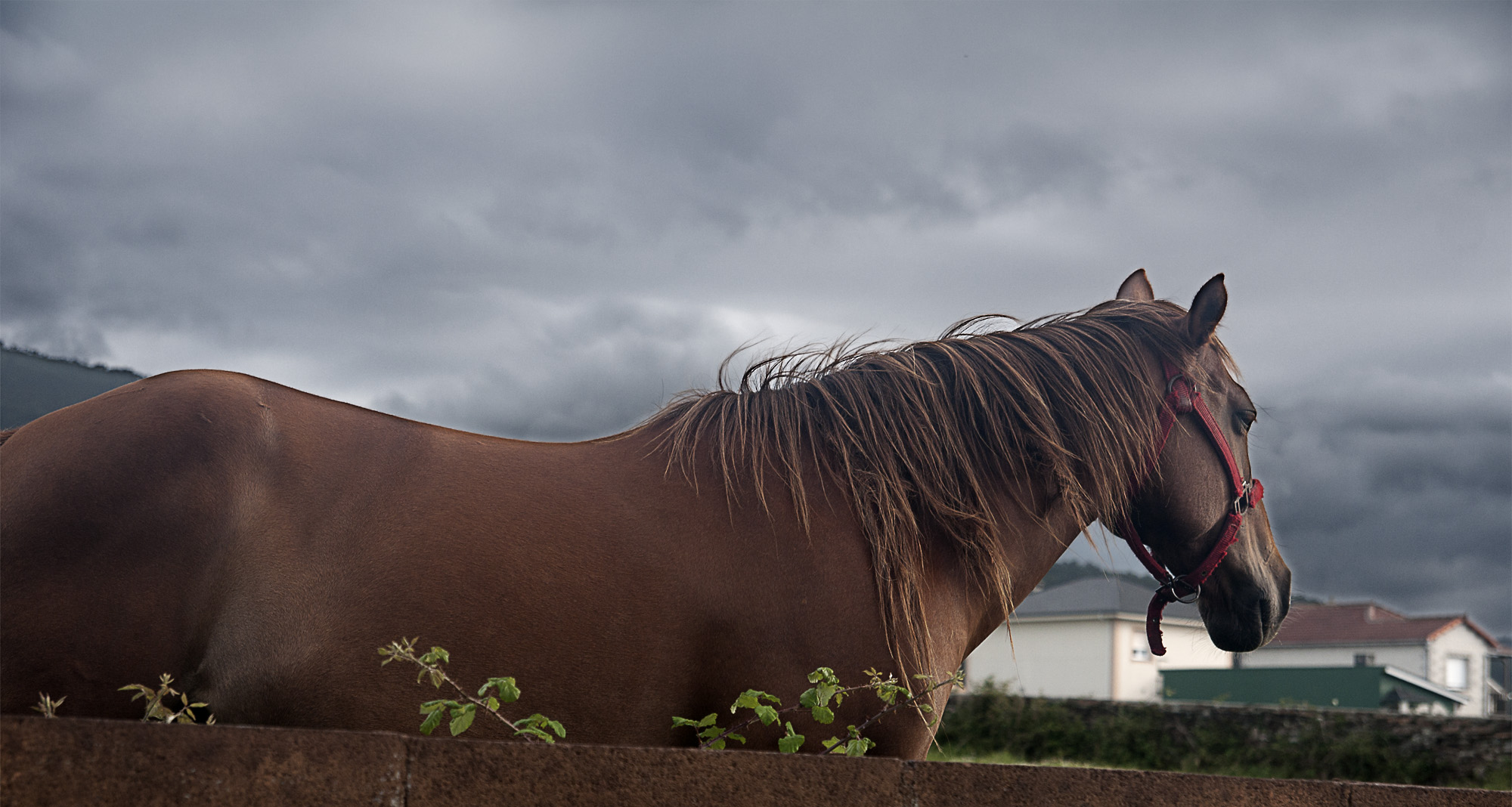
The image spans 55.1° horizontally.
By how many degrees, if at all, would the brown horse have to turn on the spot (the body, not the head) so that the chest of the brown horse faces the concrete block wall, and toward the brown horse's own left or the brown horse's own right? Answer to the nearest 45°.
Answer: approximately 90° to the brown horse's own right

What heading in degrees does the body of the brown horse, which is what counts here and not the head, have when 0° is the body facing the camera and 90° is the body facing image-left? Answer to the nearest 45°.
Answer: approximately 270°

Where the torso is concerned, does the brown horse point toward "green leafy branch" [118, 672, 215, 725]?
no

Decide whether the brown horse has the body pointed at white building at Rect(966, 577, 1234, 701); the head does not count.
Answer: no

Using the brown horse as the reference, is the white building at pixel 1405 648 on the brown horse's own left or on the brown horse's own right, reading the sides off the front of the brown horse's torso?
on the brown horse's own left
